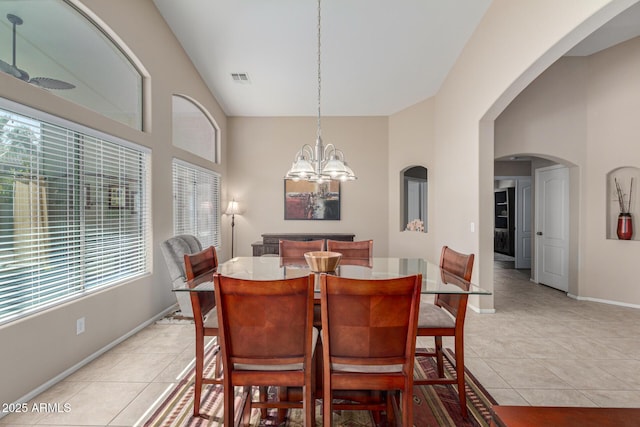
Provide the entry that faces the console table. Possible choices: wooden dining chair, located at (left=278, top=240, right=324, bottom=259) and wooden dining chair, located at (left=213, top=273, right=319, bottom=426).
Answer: wooden dining chair, located at (left=213, top=273, right=319, bottom=426)

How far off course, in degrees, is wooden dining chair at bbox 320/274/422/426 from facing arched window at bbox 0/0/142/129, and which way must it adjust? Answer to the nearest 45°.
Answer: approximately 90° to its left

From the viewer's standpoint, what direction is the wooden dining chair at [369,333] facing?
away from the camera

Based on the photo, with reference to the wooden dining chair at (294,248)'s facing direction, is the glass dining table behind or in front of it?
in front

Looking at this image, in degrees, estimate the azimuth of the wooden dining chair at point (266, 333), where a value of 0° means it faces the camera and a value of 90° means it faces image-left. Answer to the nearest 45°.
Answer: approximately 180°

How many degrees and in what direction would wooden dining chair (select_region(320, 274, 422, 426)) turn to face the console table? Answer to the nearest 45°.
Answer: approximately 45° to its left

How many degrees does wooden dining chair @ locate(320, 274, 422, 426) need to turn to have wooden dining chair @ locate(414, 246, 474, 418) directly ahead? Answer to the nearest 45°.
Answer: approximately 45° to its right

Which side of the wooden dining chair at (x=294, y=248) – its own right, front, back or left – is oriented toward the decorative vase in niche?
left

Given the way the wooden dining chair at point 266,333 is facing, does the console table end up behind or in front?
in front

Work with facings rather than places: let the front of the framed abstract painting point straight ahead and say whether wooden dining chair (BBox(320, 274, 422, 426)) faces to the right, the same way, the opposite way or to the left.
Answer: the opposite way

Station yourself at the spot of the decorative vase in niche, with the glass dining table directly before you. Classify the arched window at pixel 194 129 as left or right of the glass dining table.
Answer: right

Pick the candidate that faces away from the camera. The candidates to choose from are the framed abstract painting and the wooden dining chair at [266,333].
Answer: the wooden dining chair

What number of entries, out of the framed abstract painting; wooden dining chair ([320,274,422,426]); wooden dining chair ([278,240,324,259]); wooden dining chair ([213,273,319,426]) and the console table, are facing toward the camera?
3

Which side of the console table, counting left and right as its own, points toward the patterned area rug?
front

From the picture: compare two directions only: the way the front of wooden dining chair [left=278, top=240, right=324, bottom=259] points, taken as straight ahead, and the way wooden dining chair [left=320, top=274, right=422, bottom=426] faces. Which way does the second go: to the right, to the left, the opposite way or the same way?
the opposite way

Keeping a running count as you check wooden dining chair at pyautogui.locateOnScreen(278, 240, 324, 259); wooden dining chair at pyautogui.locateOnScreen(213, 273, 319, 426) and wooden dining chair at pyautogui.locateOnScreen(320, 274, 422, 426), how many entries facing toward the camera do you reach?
1

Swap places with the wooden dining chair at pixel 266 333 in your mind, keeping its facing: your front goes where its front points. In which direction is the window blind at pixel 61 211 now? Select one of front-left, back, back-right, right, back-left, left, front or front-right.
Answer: front-left
